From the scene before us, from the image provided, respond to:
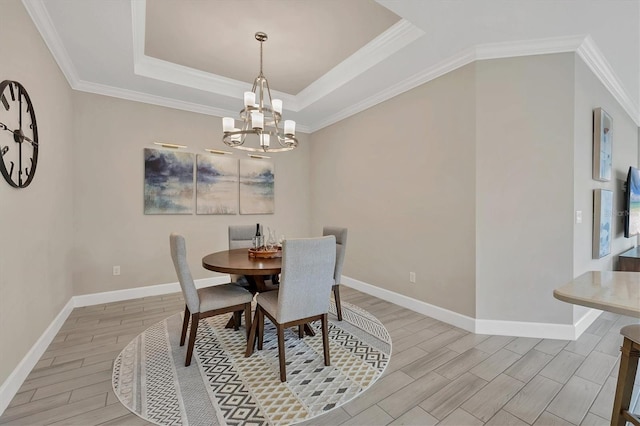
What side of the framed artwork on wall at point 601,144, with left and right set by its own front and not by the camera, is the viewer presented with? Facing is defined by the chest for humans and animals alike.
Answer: right

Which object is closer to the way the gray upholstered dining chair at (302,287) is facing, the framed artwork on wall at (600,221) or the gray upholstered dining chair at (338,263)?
the gray upholstered dining chair

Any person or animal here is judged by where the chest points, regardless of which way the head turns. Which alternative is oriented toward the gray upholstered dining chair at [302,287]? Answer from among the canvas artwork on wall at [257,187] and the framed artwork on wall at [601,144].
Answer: the canvas artwork on wall at [257,187]

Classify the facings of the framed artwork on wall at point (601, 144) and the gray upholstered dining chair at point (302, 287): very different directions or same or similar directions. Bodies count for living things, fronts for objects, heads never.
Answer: very different directions

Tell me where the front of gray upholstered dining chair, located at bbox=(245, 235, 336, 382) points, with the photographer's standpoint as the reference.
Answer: facing away from the viewer and to the left of the viewer

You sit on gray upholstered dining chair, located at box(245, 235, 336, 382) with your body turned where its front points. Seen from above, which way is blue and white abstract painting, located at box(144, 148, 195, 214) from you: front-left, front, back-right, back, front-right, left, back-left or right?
front

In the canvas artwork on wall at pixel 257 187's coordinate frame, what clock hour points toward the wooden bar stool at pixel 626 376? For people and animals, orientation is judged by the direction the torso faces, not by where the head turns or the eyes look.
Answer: The wooden bar stool is roughly at 11 o'clock from the canvas artwork on wall.

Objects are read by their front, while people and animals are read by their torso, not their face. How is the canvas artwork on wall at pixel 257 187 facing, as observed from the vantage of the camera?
facing the viewer

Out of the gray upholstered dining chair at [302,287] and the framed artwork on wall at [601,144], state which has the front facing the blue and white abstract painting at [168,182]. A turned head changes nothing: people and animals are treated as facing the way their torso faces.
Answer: the gray upholstered dining chair

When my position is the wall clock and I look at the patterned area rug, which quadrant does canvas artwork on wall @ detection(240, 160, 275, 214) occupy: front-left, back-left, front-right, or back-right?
front-left

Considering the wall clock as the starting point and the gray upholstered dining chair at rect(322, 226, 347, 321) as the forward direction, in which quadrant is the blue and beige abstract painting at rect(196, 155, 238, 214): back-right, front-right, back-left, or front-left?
front-left

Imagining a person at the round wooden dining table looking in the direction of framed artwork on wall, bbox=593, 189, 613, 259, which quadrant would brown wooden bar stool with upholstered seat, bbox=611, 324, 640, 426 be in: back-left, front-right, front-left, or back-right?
front-right

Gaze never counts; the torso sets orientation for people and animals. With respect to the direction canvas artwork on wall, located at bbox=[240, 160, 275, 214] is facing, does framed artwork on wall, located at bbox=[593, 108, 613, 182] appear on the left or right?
on its left
